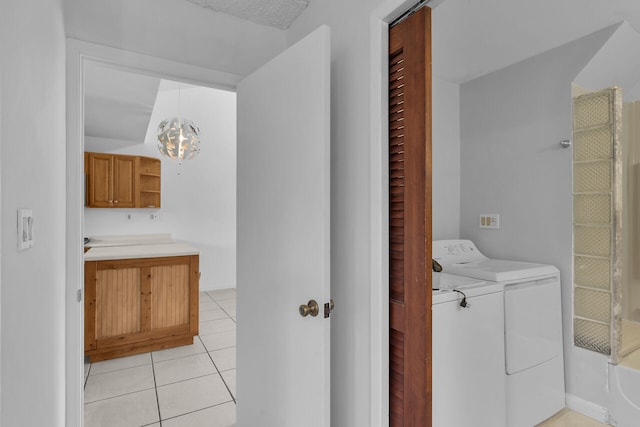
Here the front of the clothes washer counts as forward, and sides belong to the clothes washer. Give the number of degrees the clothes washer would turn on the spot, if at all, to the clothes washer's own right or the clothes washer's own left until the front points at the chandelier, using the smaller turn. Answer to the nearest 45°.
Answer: approximately 135° to the clothes washer's own right

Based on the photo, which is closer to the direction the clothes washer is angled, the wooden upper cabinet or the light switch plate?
the light switch plate

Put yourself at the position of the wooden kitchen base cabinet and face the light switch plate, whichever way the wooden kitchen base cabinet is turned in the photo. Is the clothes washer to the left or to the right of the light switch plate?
left

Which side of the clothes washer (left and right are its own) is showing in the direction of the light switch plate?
right

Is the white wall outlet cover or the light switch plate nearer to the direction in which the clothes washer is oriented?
the light switch plate

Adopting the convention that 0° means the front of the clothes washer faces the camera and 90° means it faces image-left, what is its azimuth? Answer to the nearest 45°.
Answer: approximately 315°

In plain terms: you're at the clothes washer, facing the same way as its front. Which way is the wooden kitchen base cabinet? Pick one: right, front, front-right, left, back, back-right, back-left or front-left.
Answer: back-right

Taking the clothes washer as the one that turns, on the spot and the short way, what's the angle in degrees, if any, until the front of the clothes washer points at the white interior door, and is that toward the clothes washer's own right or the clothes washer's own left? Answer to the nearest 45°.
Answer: approximately 90° to the clothes washer's own right
